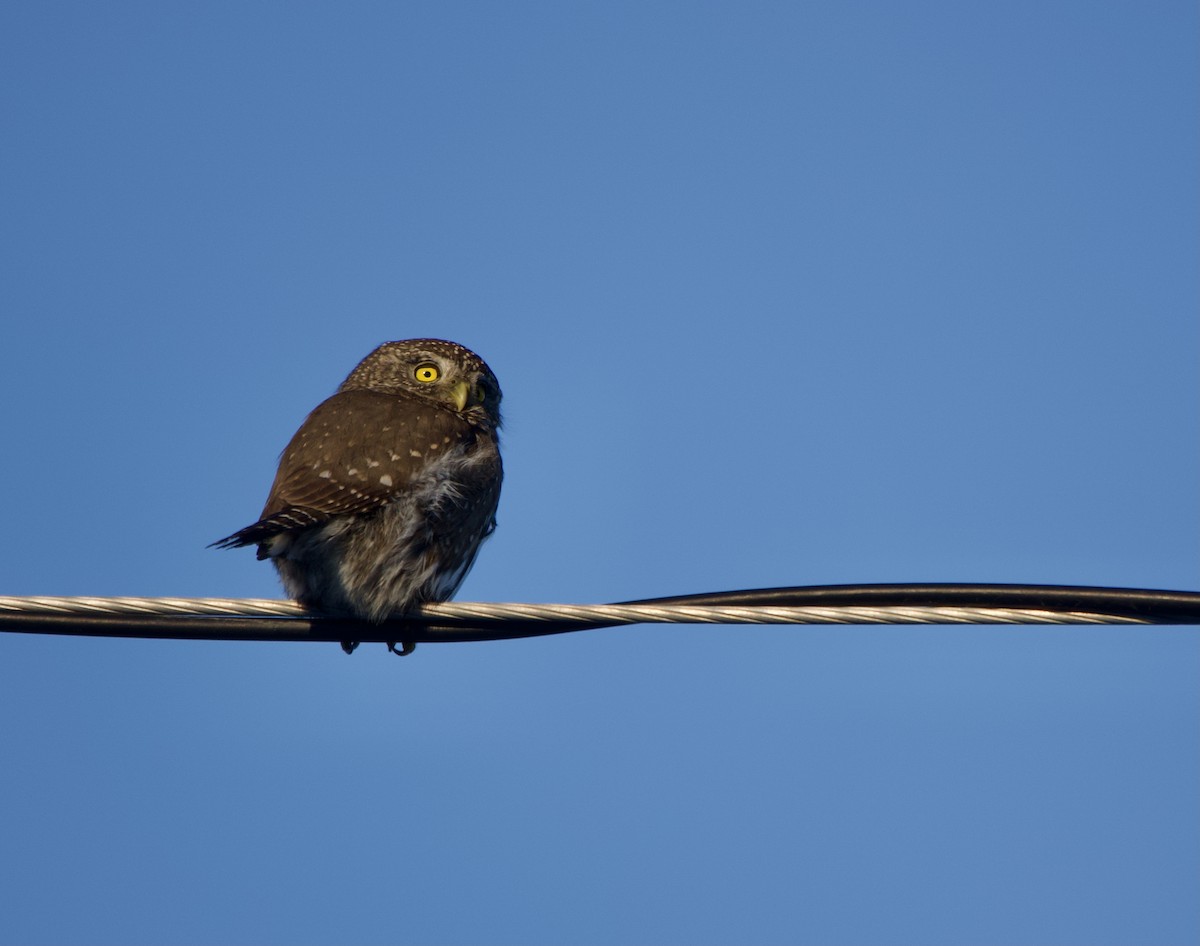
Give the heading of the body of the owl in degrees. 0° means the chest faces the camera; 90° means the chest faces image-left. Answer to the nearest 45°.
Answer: approximately 270°
